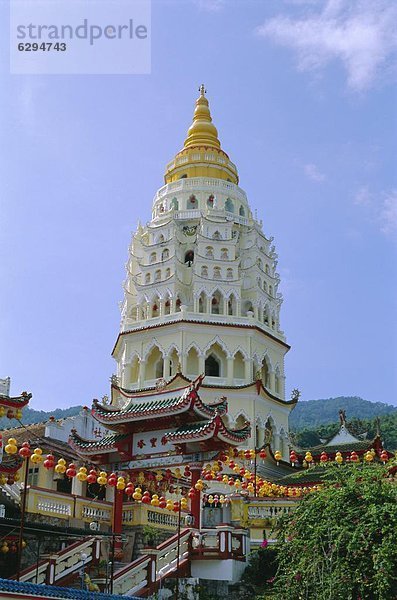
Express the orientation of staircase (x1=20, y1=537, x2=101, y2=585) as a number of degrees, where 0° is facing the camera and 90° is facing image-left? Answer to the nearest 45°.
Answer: approximately 45°

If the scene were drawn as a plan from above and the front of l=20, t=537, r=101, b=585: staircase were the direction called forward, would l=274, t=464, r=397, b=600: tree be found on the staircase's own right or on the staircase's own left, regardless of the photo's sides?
on the staircase's own left

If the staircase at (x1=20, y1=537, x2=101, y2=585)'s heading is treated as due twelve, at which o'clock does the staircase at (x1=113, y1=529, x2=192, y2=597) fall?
the staircase at (x1=113, y1=529, x2=192, y2=597) is roughly at 7 o'clock from the staircase at (x1=20, y1=537, x2=101, y2=585).
